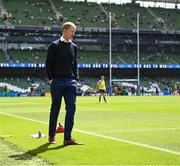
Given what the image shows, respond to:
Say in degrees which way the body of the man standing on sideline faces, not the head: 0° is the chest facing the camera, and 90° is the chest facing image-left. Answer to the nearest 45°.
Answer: approximately 315°
